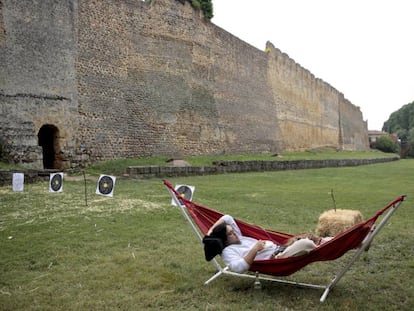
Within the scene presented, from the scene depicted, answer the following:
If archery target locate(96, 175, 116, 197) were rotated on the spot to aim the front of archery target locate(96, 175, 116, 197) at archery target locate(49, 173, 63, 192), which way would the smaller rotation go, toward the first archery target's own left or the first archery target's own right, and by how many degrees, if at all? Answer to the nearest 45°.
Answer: approximately 135° to the first archery target's own right

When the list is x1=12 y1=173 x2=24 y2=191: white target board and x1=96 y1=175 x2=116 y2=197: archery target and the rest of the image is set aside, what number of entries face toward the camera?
2

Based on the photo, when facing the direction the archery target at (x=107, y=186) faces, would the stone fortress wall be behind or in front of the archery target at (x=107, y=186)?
behind

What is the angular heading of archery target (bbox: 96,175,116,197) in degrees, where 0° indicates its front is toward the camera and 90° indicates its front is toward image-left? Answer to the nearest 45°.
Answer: approximately 0°

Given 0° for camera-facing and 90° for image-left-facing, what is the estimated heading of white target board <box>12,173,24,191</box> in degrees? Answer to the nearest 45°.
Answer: approximately 0°

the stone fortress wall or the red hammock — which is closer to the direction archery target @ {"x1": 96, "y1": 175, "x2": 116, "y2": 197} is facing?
the red hammock

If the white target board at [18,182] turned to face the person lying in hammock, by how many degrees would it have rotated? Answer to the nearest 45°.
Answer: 0° — it already faces them

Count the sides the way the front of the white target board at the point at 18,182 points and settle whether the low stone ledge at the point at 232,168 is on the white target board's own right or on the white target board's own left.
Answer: on the white target board's own left
